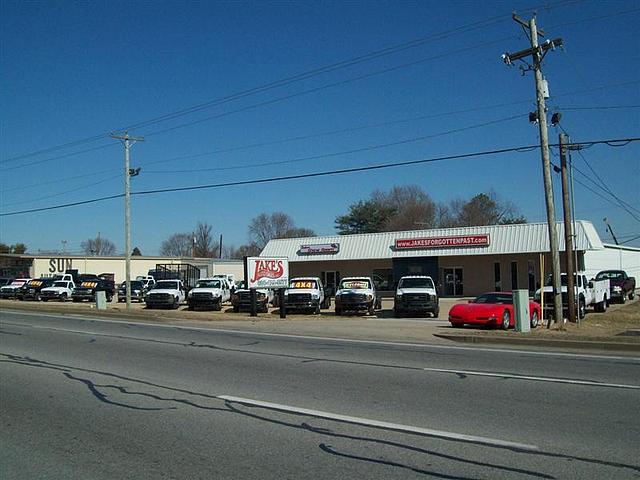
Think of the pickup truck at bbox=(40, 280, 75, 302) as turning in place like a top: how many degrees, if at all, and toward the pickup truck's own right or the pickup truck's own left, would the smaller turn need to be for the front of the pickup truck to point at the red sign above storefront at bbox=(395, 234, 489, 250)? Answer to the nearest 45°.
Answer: approximately 90° to the pickup truck's own left

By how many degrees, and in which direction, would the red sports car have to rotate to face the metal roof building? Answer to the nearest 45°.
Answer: approximately 135° to its right

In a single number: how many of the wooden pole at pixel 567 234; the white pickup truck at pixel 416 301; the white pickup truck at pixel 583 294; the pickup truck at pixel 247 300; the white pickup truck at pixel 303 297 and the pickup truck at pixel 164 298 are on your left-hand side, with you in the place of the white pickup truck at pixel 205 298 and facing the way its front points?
5

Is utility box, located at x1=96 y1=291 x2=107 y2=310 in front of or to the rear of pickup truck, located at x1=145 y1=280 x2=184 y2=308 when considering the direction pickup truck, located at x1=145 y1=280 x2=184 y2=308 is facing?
in front

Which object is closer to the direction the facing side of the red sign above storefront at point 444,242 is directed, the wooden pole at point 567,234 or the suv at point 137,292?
the wooden pole

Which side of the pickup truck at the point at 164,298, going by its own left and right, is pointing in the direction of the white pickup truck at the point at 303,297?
left

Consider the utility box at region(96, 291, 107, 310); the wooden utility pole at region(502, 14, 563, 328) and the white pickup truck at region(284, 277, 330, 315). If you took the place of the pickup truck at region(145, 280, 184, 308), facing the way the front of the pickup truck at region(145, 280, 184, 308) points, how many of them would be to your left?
2

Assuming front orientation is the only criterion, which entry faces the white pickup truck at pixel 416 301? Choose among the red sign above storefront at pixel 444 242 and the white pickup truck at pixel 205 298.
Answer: the red sign above storefront

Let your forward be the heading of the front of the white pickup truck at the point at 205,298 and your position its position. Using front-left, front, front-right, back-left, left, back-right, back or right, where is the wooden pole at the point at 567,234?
left

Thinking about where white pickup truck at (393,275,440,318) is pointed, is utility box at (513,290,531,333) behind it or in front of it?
in front

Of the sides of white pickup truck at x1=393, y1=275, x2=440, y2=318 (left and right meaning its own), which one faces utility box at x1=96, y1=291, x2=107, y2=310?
right

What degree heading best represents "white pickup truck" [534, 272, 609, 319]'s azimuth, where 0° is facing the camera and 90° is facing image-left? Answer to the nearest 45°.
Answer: approximately 45°
